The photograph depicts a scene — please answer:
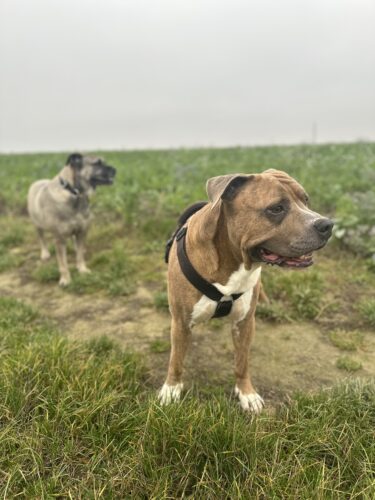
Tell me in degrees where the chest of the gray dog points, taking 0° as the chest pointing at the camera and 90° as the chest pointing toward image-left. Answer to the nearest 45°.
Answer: approximately 315°

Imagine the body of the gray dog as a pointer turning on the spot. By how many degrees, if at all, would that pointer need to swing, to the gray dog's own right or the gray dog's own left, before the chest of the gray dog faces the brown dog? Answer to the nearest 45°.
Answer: approximately 45° to the gray dog's own right
